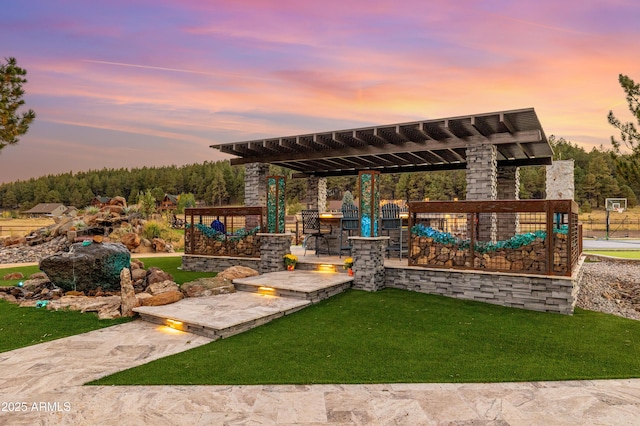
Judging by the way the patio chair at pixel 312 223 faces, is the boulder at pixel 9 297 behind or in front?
behind

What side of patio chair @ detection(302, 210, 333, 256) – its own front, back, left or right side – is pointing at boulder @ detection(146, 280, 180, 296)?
back

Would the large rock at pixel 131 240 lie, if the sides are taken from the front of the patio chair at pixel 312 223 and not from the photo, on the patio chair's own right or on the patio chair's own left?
on the patio chair's own left

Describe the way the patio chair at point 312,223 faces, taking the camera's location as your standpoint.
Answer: facing away from the viewer and to the right of the viewer

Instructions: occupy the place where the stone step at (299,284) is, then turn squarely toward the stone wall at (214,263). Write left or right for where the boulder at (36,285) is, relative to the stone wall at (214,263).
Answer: left

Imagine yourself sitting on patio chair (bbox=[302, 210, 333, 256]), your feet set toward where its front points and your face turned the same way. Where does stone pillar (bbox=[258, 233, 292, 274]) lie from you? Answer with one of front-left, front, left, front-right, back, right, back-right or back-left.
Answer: back

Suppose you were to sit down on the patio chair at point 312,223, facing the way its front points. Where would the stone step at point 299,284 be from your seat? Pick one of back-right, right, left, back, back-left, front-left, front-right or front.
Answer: back-right

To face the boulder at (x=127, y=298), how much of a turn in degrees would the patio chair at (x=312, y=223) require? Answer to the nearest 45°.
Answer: approximately 180°

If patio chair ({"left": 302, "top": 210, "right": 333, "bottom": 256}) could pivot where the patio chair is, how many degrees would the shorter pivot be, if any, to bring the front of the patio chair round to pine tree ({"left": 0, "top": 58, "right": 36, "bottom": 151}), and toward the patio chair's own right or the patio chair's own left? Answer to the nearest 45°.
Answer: approximately 135° to the patio chair's own left
